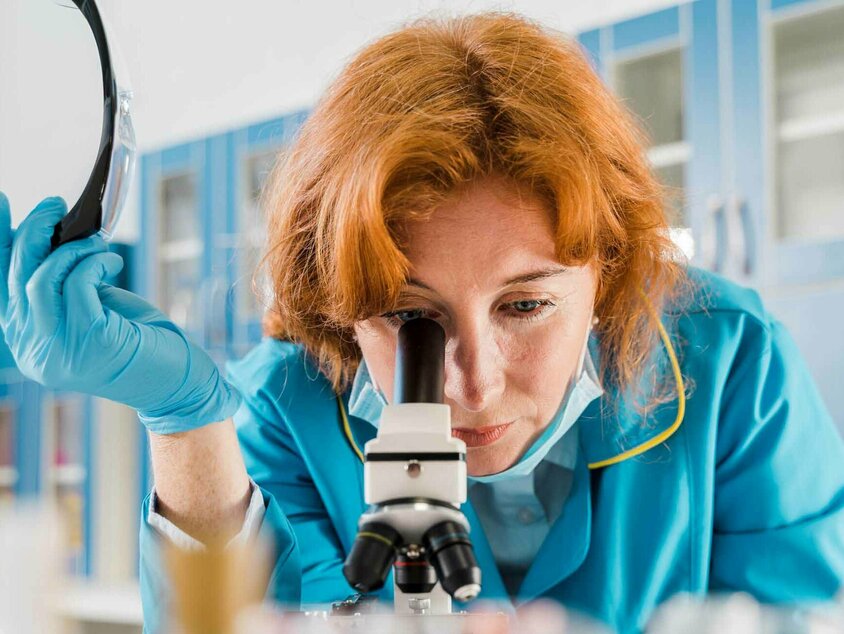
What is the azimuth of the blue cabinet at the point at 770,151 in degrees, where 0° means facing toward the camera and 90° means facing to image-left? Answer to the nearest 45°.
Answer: approximately 45°

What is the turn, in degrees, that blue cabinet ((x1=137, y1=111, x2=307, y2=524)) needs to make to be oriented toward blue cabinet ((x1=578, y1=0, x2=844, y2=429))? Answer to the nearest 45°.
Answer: approximately 90° to its left

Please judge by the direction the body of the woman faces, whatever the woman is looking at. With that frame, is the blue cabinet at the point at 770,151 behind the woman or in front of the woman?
behind

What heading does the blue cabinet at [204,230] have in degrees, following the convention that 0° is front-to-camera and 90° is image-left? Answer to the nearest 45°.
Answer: approximately 45°

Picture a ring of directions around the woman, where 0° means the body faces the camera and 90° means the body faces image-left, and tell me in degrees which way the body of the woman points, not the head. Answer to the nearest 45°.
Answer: approximately 0°

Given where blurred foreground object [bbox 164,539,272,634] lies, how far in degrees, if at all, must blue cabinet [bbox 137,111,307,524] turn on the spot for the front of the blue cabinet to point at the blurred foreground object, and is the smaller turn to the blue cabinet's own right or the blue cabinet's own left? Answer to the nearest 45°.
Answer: approximately 45° to the blue cabinet's own left

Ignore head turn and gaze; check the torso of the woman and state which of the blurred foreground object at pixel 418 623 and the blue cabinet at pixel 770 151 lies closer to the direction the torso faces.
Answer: the blurred foreground object
